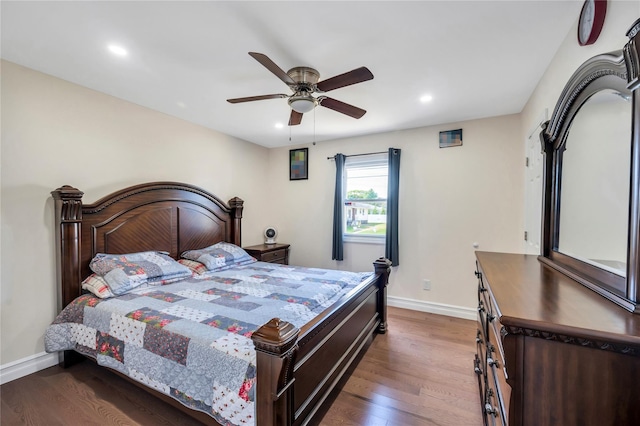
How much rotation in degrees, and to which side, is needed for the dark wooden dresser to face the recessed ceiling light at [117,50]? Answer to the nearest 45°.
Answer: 0° — it already faces it

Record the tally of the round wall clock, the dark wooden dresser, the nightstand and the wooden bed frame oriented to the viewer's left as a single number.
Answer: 2

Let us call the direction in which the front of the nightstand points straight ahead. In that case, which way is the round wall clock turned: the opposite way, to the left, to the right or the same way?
the opposite way

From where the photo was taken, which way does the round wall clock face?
to the viewer's left

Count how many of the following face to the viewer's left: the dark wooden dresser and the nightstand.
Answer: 1

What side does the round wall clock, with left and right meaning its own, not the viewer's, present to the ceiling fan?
front

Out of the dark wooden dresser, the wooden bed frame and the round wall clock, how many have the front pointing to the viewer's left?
2

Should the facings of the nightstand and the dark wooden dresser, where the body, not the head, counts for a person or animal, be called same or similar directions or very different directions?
very different directions

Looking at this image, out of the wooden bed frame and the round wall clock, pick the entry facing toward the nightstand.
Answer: the round wall clock

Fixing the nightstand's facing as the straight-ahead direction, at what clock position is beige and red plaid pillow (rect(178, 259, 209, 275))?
The beige and red plaid pillow is roughly at 3 o'clock from the nightstand.

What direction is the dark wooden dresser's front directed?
to the viewer's left

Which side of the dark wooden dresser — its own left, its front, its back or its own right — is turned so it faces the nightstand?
front

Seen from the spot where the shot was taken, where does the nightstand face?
facing the viewer and to the right of the viewer

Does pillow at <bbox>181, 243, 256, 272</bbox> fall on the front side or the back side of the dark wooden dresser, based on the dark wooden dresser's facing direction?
on the front side

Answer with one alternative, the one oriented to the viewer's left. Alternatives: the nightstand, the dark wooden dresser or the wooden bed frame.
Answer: the dark wooden dresser
